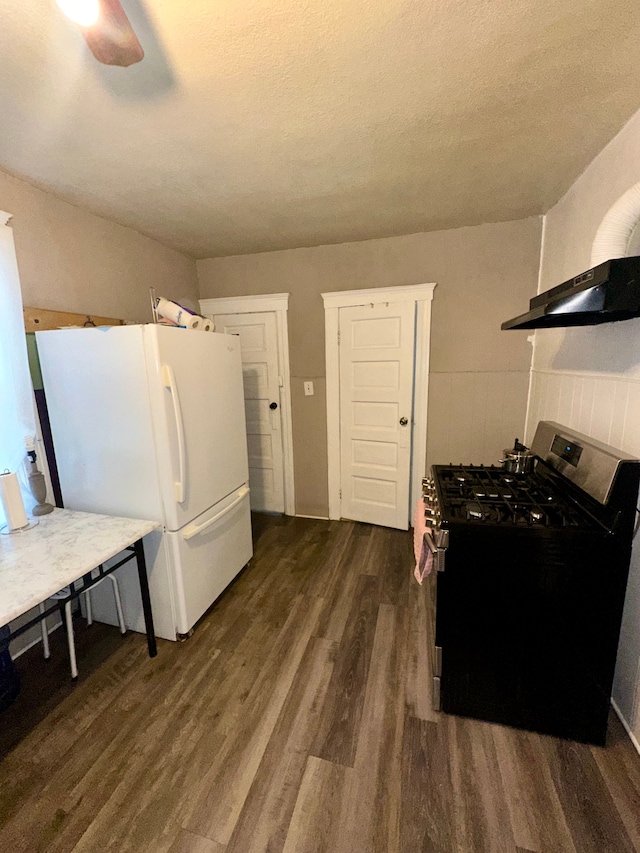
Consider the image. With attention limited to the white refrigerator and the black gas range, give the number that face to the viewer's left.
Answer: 1

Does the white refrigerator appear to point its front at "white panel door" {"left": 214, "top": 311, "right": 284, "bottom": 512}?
no

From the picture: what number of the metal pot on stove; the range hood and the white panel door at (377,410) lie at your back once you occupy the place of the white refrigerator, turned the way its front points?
0

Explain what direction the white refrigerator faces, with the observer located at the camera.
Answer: facing the viewer and to the right of the viewer

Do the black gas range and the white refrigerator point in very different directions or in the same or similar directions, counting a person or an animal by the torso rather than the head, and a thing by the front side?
very different directions

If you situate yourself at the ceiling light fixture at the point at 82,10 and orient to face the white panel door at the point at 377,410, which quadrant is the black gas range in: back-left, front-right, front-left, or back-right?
front-right

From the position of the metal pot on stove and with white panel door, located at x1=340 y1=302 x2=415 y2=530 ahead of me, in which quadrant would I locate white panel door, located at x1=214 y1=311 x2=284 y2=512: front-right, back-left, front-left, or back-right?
front-left

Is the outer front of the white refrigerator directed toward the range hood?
yes

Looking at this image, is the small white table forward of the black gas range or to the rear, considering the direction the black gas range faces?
forward

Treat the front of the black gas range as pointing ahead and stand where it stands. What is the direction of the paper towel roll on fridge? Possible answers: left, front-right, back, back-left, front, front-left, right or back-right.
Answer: front

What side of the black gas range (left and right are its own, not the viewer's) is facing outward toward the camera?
left

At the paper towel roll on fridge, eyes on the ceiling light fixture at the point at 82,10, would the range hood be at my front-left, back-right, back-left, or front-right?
front-left
